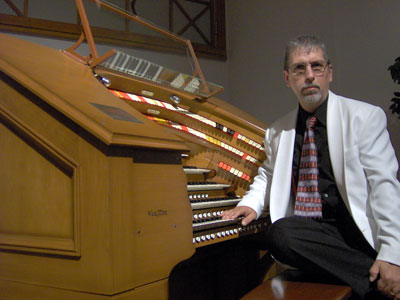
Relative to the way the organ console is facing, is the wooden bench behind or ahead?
ahead

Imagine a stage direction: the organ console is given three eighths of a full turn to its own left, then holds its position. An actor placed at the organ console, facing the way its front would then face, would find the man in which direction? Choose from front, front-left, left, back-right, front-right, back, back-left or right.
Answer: right

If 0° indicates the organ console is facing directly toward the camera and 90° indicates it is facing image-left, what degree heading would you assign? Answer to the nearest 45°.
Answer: approximately 315°

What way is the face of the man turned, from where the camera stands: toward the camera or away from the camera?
toward the camera
